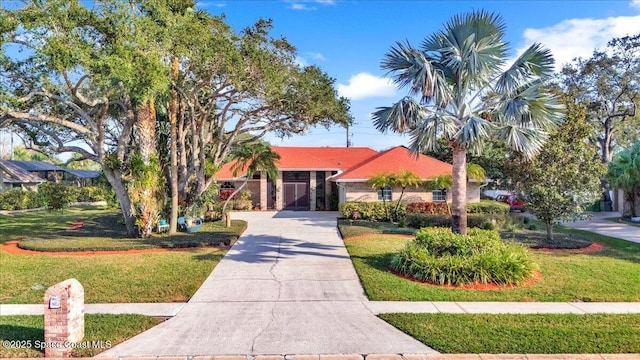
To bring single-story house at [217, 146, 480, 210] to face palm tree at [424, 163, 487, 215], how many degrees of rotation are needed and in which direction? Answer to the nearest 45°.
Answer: approximately 45° to its left

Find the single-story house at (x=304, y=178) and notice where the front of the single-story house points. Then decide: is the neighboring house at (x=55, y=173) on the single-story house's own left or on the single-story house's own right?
on the single-story house's own right

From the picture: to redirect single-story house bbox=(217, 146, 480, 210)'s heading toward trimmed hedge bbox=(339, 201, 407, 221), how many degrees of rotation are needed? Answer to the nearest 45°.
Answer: approximately 45° to its left

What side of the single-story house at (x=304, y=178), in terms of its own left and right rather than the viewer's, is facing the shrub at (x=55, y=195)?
right

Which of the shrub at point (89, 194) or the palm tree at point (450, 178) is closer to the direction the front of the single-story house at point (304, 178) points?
the palm tree

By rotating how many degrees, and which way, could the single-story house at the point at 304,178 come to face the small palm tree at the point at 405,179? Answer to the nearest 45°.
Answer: approximately 45° to its left

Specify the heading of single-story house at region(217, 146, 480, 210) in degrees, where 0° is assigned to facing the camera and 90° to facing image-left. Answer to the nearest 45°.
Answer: approximately 0°

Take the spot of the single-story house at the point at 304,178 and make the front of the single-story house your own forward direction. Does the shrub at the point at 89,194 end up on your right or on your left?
on your right

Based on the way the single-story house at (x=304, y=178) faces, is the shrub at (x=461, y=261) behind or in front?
in front

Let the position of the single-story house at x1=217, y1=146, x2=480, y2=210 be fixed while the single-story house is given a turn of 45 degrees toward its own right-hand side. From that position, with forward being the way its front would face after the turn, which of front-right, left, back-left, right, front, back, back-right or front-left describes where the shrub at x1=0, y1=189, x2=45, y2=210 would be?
front-right
